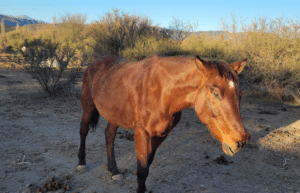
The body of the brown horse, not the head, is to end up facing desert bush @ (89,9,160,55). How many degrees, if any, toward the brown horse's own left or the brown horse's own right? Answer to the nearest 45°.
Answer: approximately 135° to the brown horse's own left

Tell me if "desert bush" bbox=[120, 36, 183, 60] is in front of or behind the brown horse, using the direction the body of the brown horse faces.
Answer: behind

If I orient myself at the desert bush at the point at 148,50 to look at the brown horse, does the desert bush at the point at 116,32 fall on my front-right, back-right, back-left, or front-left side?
back-right

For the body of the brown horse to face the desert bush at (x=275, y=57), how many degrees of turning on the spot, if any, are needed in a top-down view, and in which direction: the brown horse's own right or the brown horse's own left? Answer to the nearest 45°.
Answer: approximately 90° to the brown horse's own left

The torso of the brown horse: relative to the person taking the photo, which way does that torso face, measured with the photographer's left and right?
facing the viewer and to the right of the viewer
